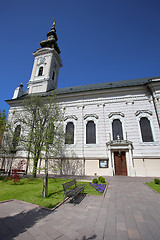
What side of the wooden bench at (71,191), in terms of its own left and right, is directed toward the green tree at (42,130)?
back

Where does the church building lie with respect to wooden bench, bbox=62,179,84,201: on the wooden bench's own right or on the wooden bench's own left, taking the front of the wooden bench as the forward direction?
on the wooden bench's own left

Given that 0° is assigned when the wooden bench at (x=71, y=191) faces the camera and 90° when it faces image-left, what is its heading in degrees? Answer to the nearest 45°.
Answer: approximately 315°
